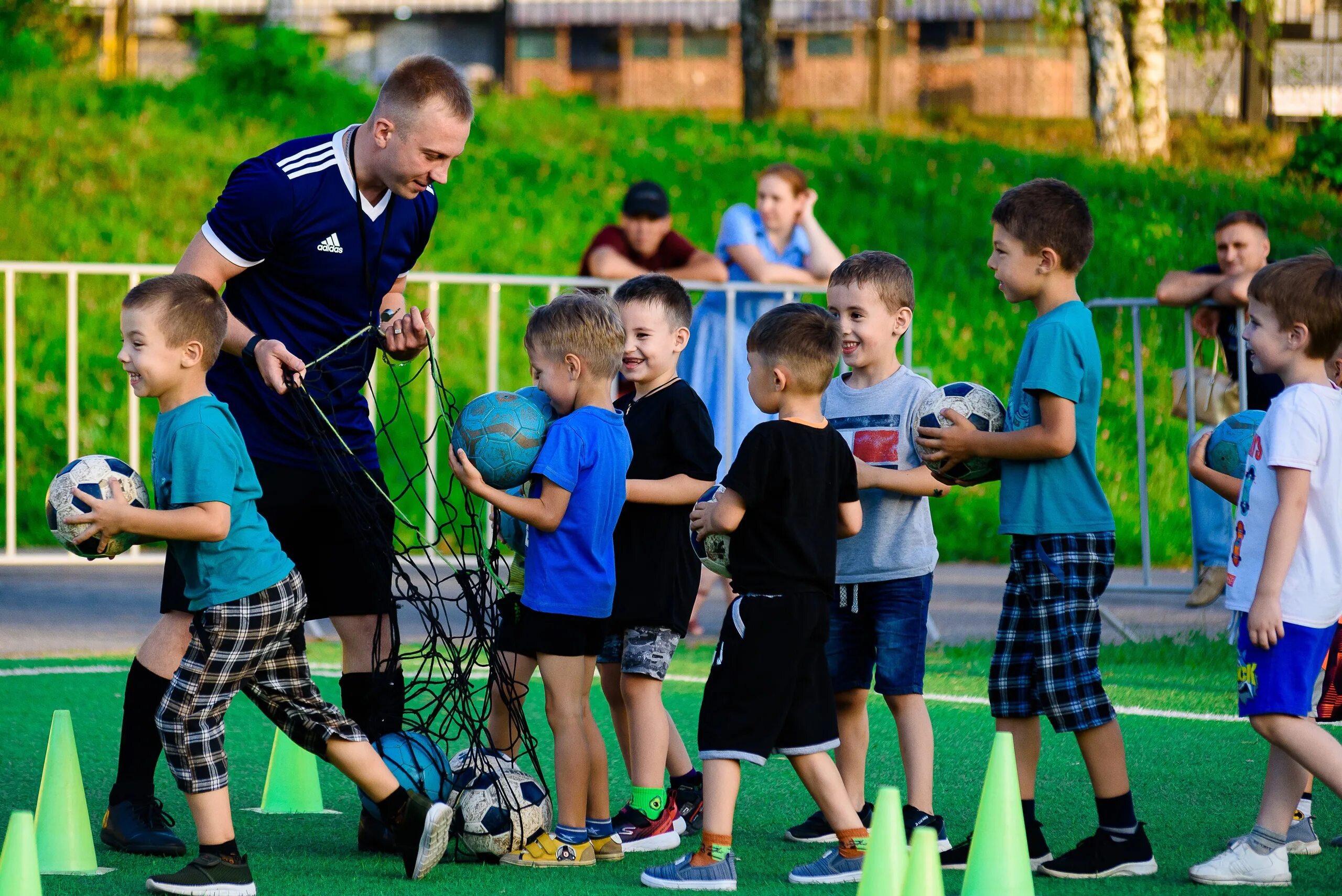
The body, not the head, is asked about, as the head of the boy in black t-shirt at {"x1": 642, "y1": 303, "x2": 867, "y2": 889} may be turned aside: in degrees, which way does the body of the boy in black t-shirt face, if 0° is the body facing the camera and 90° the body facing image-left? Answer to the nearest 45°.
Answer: approximately 135°

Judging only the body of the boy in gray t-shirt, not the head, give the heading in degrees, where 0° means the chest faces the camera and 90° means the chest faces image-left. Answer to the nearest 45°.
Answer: approximately 45°

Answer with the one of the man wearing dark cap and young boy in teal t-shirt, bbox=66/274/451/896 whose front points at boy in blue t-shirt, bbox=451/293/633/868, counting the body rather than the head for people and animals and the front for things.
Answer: the man wearing dark cap

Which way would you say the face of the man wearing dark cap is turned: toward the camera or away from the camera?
toward the camera

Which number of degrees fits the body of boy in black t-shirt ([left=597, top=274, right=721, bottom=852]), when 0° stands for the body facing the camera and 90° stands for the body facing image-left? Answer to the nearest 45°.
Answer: approximately 45°

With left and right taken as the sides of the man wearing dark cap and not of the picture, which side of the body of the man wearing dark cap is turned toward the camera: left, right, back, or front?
front

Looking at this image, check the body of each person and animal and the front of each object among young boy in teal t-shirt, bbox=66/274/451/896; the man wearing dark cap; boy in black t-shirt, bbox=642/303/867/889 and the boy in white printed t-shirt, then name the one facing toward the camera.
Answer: the man wearing dark cap

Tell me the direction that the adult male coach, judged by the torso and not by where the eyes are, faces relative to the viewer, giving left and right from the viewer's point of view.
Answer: facing the viewer and to the right of the viewer

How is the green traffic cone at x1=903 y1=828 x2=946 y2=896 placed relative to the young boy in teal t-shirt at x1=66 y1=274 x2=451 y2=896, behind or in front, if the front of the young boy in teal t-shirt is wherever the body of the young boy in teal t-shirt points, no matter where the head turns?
behind

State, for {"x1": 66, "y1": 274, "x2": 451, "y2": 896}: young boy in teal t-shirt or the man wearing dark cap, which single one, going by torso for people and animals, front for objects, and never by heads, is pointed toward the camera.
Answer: the man wearing dark cap

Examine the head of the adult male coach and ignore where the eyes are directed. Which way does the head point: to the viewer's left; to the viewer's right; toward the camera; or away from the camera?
to the viewer's right

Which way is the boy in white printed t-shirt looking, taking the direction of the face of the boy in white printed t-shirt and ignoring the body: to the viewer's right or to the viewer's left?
to the viewer's left

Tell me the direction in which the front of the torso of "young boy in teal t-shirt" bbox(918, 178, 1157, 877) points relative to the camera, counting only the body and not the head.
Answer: to the viewer's left

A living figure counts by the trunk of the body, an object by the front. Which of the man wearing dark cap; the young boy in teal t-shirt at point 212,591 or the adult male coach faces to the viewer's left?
the young boy in teal t-shirt

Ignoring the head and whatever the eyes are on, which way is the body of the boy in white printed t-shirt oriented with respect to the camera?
to the viewer's left
